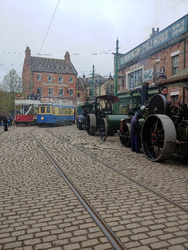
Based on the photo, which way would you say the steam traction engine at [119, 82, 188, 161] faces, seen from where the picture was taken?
facing away from the viewer and to the left of the viewer

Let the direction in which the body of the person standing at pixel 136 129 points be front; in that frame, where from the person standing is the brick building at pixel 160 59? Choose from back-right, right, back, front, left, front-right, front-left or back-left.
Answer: left

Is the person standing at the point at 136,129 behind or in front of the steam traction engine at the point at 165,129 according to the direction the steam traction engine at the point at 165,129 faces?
in front

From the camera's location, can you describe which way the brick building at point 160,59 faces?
facing the viewer and to the left of the viewer

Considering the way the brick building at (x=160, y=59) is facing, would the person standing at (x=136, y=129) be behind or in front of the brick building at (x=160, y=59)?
in front

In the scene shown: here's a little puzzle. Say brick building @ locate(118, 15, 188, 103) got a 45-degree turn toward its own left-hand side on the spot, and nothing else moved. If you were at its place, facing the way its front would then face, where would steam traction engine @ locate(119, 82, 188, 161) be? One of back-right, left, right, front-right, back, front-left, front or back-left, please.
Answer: front
